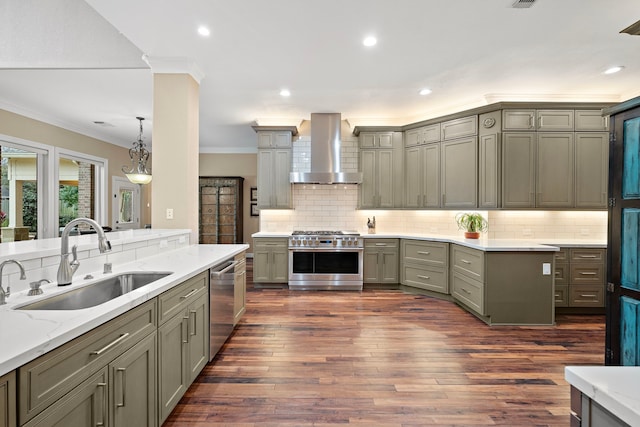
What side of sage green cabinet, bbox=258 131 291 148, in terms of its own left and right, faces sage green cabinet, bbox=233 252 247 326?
front

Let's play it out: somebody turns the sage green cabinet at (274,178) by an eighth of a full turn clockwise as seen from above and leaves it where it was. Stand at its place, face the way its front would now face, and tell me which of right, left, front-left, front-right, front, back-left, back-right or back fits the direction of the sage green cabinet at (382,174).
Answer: back-left

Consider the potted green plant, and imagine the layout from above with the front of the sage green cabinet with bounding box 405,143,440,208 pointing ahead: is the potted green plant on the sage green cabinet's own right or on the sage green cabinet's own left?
on the sage green cabinet's own left

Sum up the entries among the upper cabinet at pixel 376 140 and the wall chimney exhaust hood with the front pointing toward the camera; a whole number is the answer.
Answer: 2

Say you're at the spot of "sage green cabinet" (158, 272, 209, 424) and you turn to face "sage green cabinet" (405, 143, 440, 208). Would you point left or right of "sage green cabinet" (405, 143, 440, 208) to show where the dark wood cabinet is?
left

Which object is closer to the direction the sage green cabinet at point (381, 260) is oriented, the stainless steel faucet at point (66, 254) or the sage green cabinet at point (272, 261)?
the stainless steel faucet

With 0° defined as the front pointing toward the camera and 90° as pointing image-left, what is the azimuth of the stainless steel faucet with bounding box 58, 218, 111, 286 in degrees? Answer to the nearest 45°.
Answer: approximately 315°
